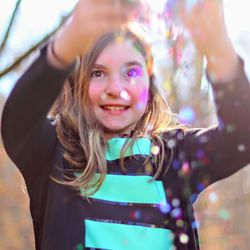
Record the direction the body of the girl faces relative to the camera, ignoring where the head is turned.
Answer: toward the camera
